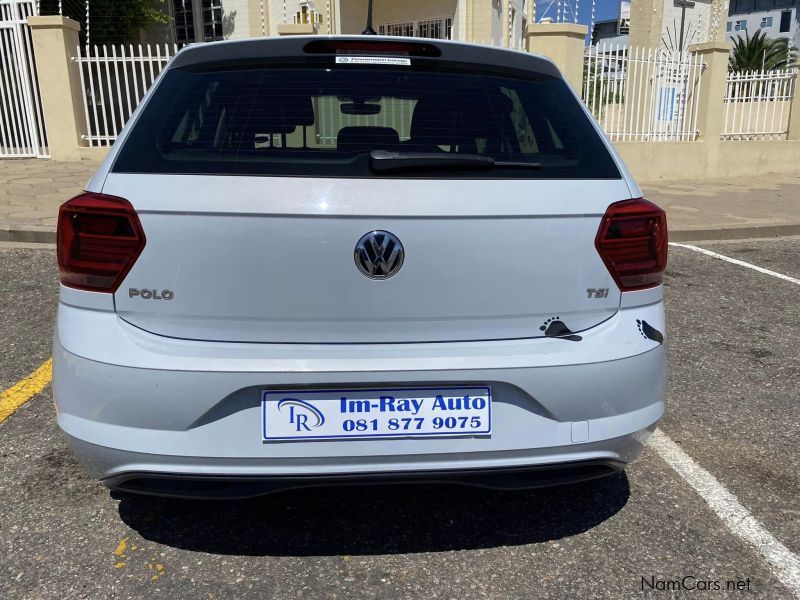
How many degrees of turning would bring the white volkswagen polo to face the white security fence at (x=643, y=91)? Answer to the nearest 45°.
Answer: approximately 45° to its right

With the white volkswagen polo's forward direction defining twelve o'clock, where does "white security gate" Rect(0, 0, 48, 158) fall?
The white security gate is roughly at 11 o'clock from the white volkswagen polo.

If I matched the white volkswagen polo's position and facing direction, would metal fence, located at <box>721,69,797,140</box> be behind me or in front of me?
in front

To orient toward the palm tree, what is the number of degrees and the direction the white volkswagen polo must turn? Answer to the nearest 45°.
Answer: approximately 45° to its right

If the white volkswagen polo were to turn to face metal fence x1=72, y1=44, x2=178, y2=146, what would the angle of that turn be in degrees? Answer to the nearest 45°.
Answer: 0° — it already faces it

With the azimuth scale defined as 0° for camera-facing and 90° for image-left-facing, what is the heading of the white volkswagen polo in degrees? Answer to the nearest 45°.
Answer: approximately 180°

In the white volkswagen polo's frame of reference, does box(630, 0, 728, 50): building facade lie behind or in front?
in front
